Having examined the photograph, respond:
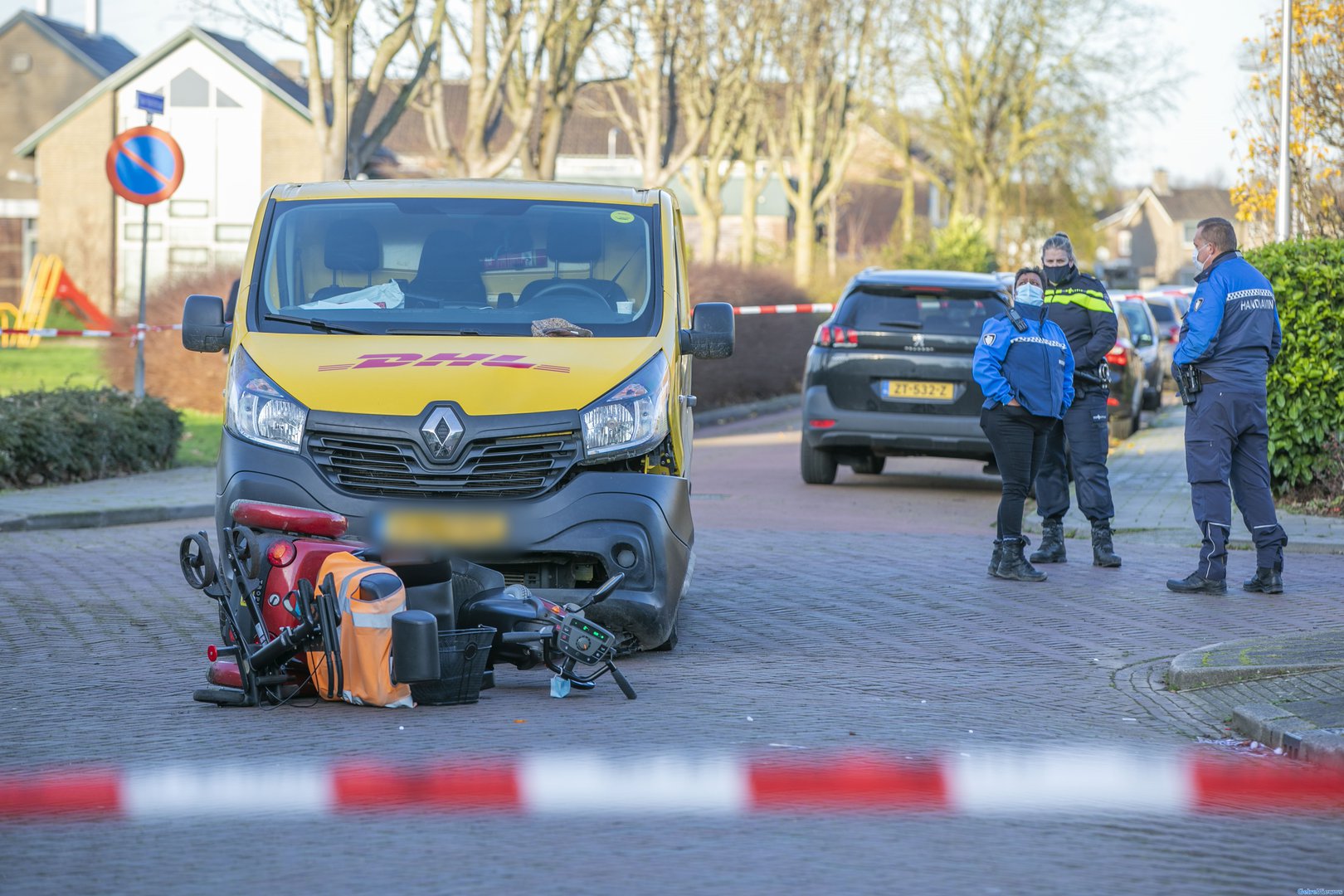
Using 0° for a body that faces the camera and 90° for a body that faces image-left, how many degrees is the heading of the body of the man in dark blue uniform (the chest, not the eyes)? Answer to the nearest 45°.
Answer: approximately 135°

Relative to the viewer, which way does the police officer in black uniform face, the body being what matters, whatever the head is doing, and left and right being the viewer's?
facing the viewer and to the left of the viewer

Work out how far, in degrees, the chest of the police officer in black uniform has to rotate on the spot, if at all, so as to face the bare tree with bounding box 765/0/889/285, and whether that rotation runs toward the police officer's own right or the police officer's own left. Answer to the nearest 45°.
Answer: approximately 135° to the police officer's own right

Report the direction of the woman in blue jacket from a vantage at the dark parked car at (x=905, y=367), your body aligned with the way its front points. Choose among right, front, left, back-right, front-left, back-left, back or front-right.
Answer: back

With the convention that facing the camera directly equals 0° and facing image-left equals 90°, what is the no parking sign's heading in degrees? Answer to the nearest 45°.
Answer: approximately 0°

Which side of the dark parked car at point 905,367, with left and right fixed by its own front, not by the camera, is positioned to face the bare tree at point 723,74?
front

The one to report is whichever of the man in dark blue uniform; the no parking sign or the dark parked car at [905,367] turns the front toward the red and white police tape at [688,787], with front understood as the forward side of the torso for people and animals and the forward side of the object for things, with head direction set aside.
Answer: the no parking sign

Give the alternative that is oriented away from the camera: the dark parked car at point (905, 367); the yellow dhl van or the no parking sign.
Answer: the dark parked car

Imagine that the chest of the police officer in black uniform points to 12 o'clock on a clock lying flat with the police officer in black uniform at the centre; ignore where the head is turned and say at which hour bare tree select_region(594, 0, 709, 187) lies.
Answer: The bare tree is roughly at 4 o'clock from the police officer in black uniform.

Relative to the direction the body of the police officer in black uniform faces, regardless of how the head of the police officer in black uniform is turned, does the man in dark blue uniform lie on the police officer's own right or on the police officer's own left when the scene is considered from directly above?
on the police officer's own left

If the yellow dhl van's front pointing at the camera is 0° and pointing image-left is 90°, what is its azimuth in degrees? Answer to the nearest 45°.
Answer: approximately 0°

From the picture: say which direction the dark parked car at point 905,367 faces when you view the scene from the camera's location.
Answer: facing away from the viewer
